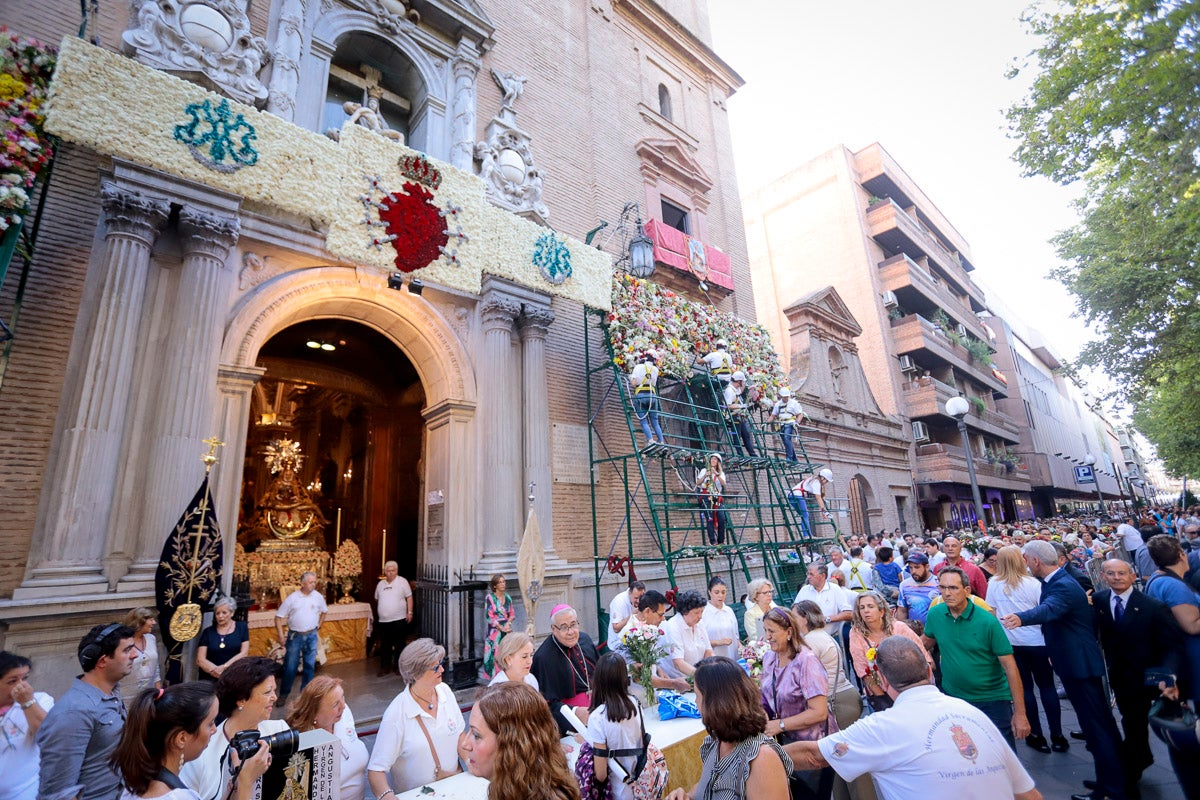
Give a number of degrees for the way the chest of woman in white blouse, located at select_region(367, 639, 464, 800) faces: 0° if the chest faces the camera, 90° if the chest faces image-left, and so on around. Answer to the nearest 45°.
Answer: approximately 315°

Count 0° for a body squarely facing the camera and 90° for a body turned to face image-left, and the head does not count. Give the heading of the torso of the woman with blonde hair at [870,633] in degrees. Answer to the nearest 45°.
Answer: approximately 45°

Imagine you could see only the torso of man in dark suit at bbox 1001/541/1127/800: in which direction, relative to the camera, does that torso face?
to the viewer's left

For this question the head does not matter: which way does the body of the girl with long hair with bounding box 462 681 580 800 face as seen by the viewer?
to the viewer's left

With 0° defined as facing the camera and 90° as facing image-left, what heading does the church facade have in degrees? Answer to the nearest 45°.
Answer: approximately 315°

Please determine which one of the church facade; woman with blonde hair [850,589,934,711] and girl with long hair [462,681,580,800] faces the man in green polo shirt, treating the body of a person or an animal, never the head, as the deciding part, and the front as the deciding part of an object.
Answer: the church facade

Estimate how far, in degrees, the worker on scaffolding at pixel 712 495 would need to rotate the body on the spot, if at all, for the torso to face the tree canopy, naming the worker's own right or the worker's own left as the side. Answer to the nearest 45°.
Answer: approximately 90° to the worker's own left

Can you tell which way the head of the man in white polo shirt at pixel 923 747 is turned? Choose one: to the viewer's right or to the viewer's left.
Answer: to the viewer's left

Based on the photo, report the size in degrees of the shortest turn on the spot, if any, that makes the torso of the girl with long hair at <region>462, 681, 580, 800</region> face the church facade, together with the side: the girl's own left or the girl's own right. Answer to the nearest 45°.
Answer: approximately 45° to the girl's own right

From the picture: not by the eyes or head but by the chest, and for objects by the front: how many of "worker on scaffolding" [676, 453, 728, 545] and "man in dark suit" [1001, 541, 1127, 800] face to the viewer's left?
1

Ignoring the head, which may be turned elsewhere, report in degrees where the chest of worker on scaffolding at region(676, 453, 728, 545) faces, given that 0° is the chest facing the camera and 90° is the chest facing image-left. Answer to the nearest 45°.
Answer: approximately 0°

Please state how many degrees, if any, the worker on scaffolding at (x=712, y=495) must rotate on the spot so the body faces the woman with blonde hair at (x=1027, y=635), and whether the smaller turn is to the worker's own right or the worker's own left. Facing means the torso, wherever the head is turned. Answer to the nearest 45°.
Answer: approximately 45° to the worker's own left
